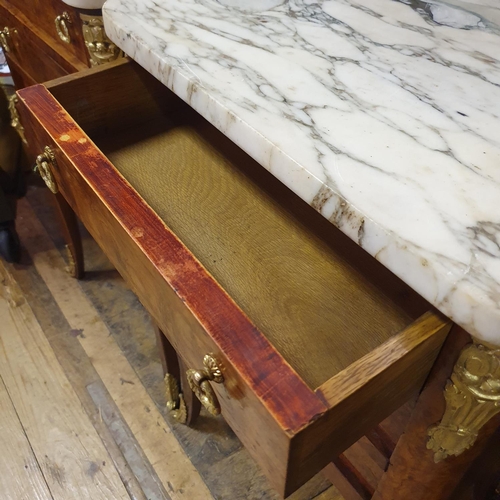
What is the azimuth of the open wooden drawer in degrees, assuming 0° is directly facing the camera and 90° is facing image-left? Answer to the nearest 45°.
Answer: approximately 45°
